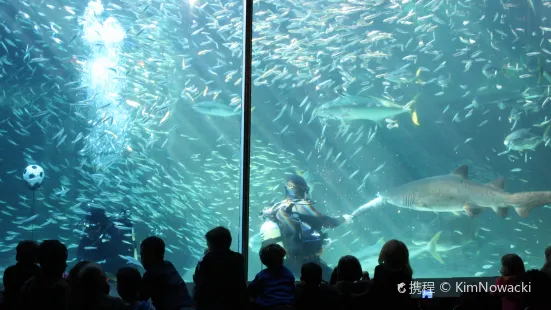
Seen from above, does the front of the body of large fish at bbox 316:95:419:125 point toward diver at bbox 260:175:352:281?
no

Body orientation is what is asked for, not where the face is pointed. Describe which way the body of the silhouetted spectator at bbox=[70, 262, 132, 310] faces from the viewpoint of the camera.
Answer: away from the camera

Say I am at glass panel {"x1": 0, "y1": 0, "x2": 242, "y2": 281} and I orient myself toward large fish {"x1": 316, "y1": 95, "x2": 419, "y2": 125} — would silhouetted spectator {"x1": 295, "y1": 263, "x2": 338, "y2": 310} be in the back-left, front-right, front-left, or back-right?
front-right

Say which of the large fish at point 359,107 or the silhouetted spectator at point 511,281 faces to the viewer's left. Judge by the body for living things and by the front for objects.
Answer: the large fish

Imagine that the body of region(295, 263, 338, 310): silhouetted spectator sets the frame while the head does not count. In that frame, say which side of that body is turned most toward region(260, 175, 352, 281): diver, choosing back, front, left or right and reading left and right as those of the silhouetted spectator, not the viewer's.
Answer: front

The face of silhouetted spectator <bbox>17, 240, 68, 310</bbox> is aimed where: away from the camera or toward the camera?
away from the camera

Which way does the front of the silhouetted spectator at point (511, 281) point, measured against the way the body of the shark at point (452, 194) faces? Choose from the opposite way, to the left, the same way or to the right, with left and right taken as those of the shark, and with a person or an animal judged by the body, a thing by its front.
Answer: to the right

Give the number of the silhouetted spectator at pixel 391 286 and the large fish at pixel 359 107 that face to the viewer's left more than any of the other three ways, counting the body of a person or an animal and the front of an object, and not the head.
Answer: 1

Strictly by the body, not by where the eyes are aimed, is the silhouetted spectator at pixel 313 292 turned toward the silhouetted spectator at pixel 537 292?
no

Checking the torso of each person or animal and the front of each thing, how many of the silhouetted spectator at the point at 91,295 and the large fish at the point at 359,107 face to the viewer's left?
1

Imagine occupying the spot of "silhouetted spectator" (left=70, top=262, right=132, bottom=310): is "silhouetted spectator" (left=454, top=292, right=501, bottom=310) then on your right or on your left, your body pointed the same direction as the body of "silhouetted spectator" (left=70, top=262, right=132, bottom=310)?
on your right

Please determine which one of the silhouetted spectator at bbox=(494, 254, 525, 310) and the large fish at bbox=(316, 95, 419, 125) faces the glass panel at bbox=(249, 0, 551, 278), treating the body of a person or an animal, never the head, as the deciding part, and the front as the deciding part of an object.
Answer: the silhouetted spectator

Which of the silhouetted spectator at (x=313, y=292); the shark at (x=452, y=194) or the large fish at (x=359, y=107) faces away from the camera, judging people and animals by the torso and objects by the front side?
the silhouetted spectator

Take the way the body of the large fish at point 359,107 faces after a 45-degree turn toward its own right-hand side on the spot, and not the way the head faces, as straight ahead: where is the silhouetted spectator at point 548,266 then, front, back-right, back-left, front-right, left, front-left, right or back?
back-left

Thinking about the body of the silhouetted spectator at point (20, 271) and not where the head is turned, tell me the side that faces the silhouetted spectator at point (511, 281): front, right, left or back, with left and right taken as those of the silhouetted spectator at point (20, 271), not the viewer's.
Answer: right

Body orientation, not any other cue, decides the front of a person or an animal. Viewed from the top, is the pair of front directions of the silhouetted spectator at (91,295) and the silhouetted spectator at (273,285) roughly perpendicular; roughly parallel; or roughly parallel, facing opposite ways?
roughly parallel
